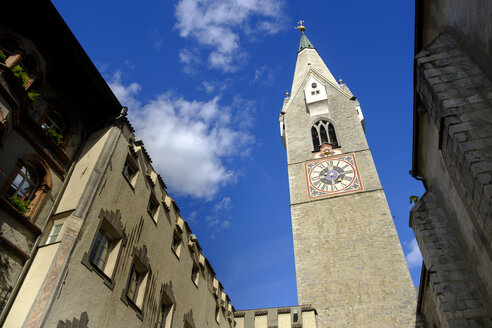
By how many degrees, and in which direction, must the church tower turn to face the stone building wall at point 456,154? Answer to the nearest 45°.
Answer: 0° — it already faces it

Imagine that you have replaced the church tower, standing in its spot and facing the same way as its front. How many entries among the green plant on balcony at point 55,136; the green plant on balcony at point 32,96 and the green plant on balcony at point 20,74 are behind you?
0

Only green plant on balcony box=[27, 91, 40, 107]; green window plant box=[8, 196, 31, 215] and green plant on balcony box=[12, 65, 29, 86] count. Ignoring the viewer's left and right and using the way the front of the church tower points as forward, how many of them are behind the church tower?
0

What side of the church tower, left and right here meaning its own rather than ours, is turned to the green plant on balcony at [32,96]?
front

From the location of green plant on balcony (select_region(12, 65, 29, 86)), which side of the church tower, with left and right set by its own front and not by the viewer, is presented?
front

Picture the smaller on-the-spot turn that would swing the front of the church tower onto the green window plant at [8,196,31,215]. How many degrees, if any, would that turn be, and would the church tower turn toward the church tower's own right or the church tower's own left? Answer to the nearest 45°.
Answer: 0° — it already faces it

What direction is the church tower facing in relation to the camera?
toward the camera

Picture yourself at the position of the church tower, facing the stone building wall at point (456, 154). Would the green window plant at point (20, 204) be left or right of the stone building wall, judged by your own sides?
right

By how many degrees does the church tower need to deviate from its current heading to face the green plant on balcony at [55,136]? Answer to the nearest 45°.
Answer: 0° — it already faces it
